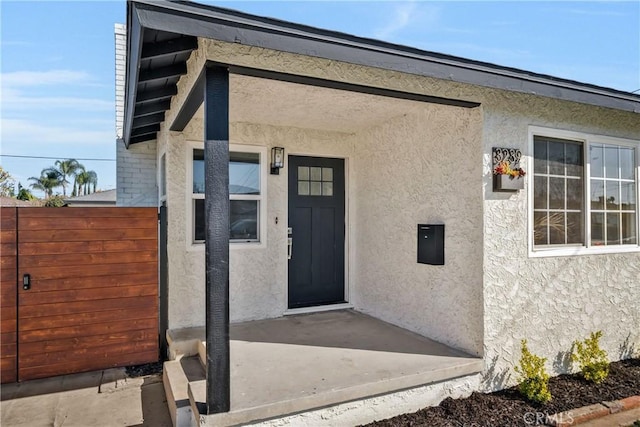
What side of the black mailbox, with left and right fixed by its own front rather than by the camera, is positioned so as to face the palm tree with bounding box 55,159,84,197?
right

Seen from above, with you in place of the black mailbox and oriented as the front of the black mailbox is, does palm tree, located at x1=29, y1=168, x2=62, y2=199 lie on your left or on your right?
on your right

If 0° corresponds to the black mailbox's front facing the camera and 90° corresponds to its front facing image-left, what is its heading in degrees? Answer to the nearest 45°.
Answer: approximately 45°

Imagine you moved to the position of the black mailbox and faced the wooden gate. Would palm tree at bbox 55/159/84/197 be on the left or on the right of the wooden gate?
right

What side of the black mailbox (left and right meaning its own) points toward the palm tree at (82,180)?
right

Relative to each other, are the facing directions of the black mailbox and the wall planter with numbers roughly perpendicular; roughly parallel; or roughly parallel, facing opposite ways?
roughly perpendicular

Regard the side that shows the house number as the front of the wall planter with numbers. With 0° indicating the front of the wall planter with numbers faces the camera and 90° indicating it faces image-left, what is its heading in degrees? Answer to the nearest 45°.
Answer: approximately 315°

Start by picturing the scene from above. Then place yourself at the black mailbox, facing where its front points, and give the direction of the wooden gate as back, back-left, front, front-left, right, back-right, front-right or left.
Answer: front-right
